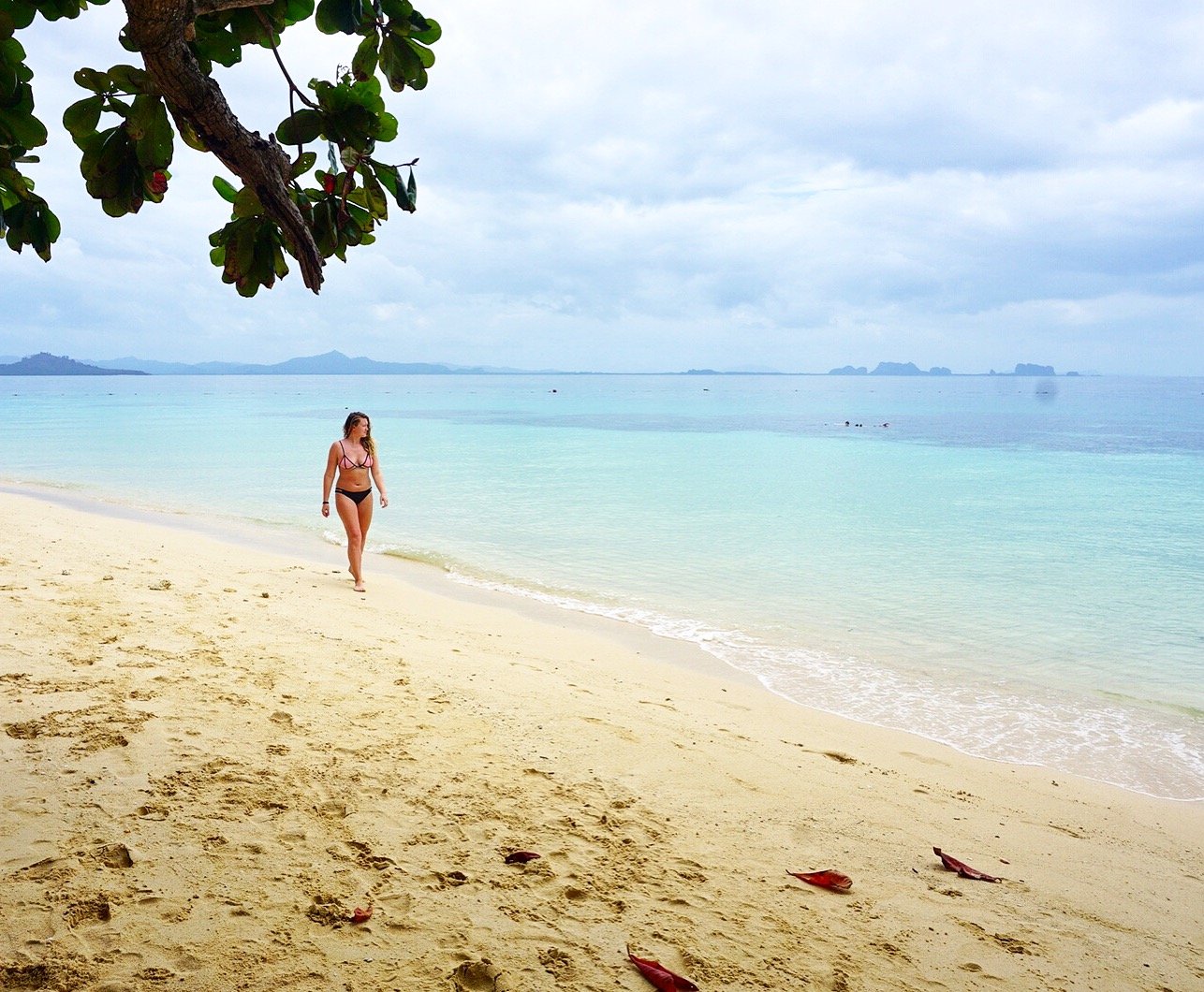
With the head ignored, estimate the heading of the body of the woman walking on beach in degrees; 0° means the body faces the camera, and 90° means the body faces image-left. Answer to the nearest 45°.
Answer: approximately 0°

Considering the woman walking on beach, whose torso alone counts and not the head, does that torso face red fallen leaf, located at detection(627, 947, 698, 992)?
yes

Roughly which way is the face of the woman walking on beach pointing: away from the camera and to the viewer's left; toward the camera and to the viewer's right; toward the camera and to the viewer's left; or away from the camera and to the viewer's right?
toward the camera and to the viewer's right

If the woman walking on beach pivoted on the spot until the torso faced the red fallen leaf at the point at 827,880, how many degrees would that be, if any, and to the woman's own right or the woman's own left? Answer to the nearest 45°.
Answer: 0° — they already face it
